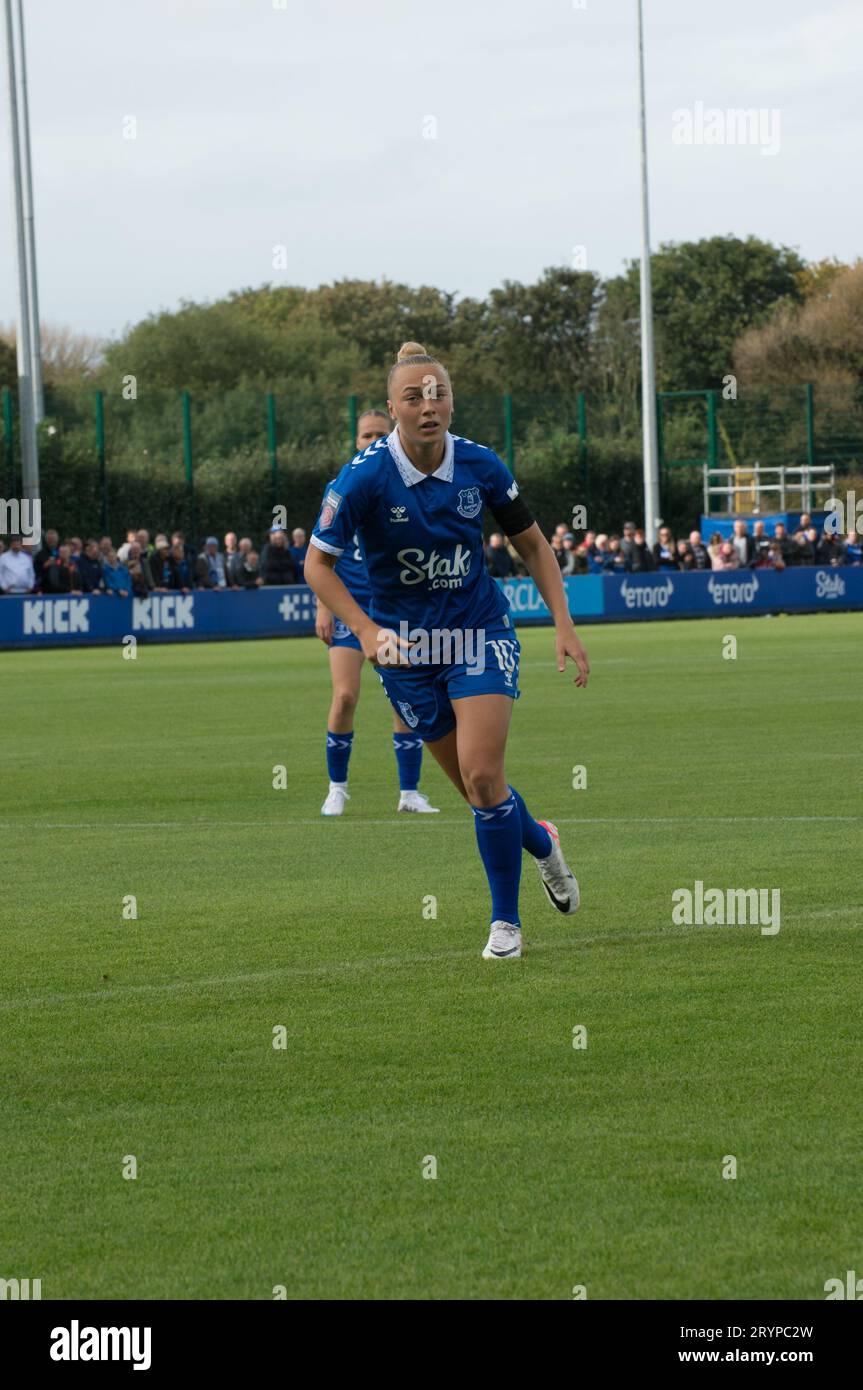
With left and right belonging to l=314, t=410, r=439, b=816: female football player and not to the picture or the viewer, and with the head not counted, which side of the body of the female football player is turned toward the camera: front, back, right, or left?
front

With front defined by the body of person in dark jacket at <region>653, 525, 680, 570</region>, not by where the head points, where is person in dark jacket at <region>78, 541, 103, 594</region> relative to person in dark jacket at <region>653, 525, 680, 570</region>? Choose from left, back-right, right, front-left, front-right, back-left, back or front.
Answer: front-right

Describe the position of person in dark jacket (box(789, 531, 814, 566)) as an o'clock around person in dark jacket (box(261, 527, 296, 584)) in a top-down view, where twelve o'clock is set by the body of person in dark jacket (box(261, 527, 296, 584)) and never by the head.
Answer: person in dark jacket (box(789, 531, 814, 566)) is roughly at 8 o'clock from person in dark jacket (box(261, 527, 296, 584)).

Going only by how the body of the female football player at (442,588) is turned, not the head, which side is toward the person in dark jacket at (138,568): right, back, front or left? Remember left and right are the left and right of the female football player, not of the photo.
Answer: back

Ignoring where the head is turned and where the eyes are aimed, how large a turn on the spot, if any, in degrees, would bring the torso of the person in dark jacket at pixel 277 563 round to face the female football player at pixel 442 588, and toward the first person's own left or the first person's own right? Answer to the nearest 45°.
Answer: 0° — they already face them

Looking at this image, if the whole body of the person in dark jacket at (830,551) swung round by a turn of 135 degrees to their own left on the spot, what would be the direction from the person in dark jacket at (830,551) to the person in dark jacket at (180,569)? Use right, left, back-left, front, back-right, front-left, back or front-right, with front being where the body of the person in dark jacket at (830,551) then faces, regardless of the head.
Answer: back

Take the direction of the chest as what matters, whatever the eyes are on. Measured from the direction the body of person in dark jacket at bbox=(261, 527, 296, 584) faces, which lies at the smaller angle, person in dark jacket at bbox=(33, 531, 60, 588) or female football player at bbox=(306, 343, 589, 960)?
the female football player

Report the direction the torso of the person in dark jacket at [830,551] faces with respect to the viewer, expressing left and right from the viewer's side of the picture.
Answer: facing the viewer

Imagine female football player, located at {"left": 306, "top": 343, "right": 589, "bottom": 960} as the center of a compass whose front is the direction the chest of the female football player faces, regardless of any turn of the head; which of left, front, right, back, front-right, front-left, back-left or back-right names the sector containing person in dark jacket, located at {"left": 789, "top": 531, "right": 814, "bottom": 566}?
back

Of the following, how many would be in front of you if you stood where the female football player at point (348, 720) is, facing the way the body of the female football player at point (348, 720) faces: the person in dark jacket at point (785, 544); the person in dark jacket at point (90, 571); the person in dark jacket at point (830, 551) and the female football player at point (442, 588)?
1

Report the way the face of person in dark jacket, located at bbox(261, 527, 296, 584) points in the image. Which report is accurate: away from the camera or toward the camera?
toward the camera

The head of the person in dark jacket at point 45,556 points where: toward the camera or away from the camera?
toward the camera

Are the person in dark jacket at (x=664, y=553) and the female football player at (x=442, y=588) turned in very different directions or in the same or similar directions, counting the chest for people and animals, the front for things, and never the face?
same or similar directions

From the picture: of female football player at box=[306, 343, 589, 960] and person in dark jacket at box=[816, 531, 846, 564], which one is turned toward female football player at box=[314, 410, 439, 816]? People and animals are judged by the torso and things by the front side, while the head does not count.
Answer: the person in dark jacket

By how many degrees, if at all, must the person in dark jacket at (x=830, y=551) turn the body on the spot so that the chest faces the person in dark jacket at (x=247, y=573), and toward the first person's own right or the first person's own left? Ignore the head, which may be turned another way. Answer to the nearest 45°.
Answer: approximately 45° to the first person's own right

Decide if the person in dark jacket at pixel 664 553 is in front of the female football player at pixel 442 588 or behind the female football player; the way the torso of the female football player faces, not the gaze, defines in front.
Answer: behind

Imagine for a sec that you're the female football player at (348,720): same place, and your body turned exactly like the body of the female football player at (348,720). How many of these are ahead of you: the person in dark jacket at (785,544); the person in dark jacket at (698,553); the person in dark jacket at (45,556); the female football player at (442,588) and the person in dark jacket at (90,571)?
1

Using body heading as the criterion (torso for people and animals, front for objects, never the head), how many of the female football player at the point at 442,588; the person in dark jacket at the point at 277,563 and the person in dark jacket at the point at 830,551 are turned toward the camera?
3
